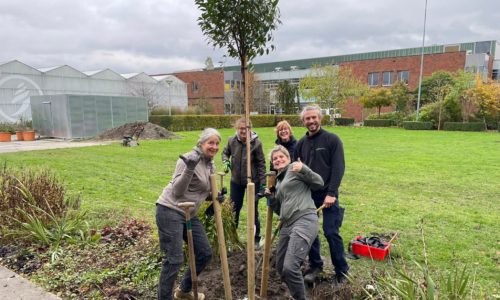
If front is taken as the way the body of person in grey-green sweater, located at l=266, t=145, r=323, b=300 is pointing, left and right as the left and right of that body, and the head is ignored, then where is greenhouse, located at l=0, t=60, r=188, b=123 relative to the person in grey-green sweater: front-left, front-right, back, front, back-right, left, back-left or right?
right

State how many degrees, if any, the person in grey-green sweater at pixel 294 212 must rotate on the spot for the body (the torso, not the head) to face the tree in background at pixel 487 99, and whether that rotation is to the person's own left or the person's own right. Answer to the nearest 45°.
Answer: approximately 180°

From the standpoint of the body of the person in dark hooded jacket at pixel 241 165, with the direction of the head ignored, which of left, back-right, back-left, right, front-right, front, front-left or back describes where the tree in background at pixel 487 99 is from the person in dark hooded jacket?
back-left

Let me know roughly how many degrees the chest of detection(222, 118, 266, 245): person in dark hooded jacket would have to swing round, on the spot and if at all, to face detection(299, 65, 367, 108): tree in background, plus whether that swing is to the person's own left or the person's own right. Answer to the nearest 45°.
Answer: approximately 180°

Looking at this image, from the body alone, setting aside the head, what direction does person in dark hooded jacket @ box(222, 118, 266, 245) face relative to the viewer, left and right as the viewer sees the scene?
facing the viewer

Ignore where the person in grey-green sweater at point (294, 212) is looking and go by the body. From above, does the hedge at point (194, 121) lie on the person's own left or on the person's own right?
on the person's own right

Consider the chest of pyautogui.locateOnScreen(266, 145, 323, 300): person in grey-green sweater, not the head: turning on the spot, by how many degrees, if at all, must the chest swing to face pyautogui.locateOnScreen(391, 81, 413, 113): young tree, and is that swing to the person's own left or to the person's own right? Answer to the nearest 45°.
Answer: approximately 135° to the person's own right

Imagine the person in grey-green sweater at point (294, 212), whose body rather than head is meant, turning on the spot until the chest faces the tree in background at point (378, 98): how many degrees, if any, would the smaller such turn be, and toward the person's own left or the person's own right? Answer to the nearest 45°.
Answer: approximately 135° to the person's own right

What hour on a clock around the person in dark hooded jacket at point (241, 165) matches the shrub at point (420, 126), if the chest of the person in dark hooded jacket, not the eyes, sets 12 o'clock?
The shrub is roughly at 7 o'clock from the person in dark hooded jacket.

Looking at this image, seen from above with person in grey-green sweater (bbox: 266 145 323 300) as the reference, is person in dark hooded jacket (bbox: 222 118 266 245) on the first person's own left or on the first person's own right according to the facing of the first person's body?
on the first person's own right

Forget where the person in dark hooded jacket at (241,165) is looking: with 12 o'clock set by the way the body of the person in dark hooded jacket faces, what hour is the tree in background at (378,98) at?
The tree in background is roughly at 7 o'clock from the person in dark hooded jacket.

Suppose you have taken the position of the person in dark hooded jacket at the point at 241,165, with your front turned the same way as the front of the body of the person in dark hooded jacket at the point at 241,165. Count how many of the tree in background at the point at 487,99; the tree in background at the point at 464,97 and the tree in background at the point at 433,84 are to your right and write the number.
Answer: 0

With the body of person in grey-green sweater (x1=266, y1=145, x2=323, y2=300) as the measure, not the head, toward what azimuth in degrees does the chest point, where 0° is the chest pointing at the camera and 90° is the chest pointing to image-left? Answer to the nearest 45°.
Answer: approximately 45°

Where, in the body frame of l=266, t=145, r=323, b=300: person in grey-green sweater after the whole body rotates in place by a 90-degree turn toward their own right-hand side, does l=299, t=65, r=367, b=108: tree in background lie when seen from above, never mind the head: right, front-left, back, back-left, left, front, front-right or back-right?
front-right

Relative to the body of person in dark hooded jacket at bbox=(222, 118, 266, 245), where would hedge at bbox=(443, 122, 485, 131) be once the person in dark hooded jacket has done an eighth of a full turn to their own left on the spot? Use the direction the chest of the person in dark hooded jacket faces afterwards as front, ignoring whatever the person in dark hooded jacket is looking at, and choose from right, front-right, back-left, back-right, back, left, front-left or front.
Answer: left

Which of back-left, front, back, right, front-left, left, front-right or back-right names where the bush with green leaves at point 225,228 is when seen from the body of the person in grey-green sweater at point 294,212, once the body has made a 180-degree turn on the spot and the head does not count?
left

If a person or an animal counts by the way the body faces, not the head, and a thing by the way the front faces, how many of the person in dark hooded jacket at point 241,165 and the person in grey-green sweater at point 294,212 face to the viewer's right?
0

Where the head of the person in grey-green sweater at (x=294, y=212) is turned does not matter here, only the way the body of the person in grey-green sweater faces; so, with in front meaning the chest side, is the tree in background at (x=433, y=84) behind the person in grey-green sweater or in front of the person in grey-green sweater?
behind
